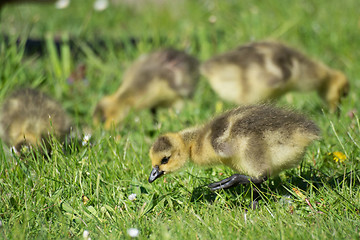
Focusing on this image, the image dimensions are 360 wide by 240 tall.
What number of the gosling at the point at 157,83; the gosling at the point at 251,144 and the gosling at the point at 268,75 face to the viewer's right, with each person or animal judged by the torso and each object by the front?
1

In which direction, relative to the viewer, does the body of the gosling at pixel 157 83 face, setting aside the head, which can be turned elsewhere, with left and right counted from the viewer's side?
facing the viewer and to the left of the viewer

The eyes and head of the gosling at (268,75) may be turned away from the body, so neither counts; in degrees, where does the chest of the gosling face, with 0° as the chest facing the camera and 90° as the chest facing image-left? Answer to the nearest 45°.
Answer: approximately 270°

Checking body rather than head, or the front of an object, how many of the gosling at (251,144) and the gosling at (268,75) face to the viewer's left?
1

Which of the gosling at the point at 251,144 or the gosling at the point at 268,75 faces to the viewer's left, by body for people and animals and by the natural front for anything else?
the gosling at the point at 251,144

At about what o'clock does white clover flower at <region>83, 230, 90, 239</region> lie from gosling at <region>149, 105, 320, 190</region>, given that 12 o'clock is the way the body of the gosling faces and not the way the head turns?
The white clover flower is roughly at 11 o'clock from the gosling.

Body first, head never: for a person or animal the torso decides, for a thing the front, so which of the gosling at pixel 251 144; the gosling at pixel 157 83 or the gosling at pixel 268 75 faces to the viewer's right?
the gosling at pixel 268 75

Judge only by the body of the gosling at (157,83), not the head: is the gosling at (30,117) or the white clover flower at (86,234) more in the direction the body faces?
the gosling

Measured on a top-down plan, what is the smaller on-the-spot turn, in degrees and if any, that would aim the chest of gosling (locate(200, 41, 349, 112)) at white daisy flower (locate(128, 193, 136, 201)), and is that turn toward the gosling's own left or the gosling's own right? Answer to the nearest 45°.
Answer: approximately 90° to the gosling's own right

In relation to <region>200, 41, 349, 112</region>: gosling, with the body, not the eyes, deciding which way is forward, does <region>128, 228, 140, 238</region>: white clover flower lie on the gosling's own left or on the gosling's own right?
on the gosling's own right

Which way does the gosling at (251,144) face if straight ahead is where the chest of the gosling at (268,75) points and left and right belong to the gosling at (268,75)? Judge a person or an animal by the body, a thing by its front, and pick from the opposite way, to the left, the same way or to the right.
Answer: the opposite way

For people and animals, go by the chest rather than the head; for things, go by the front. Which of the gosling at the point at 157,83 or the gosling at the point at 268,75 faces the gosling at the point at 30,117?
the gosling at the point at 157,83

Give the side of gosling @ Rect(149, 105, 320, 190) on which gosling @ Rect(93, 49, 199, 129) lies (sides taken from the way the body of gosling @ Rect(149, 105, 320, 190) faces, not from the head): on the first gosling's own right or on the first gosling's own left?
on the first gosling's own right

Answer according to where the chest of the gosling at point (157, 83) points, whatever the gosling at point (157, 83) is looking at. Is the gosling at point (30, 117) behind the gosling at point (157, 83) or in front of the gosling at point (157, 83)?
in front

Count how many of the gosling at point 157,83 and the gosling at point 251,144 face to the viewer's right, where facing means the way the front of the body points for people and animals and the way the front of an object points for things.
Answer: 0

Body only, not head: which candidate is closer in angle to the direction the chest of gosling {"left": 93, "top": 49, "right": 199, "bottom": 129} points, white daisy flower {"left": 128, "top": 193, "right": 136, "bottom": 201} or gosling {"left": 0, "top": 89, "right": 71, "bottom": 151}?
the gosling

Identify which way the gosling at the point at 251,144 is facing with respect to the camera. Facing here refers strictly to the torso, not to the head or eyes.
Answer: to the viewer's left
